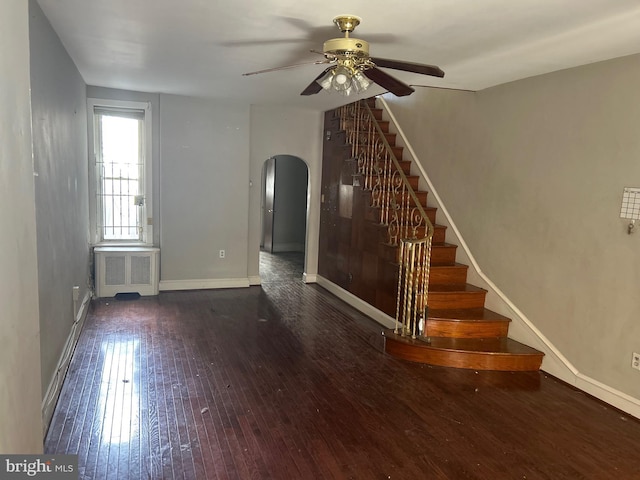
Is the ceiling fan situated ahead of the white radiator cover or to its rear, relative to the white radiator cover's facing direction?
ahead

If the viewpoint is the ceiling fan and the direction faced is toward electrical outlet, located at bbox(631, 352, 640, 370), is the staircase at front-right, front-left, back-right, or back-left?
front-left

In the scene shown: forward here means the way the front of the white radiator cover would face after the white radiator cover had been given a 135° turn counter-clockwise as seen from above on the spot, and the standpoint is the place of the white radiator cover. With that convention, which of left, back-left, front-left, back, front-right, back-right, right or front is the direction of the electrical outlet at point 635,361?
right

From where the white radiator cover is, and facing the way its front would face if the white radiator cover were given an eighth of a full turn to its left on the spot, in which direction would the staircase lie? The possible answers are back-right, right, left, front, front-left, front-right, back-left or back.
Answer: front

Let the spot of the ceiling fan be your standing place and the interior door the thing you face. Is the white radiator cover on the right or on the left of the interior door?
left

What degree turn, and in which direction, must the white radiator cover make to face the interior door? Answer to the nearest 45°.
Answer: approximately 135° to its left

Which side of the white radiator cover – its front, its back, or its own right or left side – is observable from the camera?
front

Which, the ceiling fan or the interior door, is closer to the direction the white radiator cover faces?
the ceiling fan
